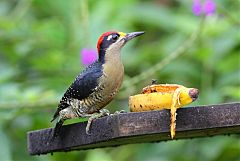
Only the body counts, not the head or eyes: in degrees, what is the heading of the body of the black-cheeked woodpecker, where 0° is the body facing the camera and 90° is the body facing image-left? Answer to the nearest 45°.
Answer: approximately 270°

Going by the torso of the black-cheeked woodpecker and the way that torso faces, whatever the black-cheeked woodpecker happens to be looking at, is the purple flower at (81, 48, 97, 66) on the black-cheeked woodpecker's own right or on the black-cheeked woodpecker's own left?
on the black-cheeked woodpecker's own left

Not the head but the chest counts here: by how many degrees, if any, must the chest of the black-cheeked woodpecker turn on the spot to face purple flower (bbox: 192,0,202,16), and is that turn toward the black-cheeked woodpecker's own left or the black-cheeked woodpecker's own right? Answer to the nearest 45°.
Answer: approximately 45° to the black-cheeked woodpecker's own left
